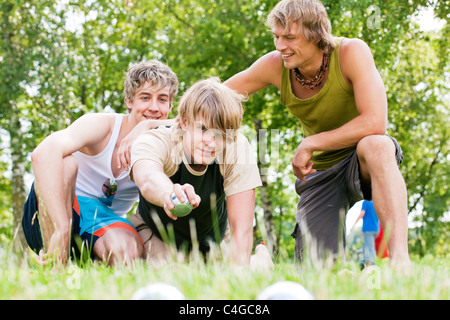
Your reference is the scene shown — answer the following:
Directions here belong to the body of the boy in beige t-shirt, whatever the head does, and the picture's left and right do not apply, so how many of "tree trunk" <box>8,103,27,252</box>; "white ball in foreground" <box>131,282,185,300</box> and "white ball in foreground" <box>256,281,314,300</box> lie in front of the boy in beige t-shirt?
2

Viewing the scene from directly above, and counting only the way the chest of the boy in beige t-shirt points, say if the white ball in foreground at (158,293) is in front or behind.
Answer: in front

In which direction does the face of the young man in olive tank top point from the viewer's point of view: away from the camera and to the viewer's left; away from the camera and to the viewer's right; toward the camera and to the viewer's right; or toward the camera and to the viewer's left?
toward the camera and to the viewer's left

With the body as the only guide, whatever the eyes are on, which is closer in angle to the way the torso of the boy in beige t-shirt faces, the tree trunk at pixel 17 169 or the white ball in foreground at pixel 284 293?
the white ball in foreground

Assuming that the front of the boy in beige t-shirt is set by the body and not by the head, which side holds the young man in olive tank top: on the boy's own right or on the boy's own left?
on the boy's own left

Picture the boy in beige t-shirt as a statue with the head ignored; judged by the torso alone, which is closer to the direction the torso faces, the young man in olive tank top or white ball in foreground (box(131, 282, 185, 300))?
the white ball in foreground

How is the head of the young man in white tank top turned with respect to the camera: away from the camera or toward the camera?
toward the camera

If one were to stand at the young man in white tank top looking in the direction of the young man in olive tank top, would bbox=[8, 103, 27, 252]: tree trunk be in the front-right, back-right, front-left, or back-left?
back-left

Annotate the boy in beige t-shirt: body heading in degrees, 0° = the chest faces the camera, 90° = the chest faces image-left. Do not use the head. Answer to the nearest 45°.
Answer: approximately 0°

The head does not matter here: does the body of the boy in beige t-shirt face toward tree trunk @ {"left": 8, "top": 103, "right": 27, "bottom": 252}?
no

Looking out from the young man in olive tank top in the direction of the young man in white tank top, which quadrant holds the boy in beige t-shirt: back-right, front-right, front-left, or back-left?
front-left

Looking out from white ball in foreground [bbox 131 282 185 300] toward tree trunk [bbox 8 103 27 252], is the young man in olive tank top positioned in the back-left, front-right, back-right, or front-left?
front-right

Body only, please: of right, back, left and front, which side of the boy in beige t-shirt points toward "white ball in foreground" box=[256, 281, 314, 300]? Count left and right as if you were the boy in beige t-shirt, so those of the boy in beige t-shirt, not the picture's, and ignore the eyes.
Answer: front
